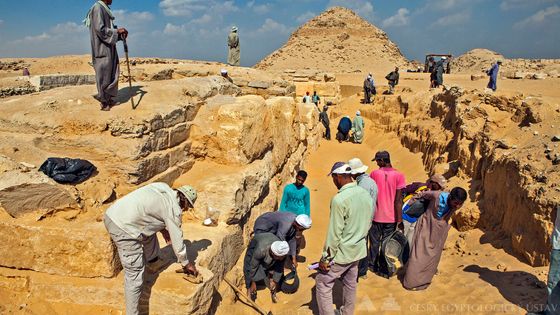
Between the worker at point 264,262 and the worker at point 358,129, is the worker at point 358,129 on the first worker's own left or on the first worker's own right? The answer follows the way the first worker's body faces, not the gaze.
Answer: on the first worker's own left

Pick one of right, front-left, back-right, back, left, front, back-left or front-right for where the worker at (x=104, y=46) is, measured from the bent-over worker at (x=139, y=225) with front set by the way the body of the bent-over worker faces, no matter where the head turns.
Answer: left

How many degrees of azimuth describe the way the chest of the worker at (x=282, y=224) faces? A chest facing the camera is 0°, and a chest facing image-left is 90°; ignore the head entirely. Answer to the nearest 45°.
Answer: approximately 270°

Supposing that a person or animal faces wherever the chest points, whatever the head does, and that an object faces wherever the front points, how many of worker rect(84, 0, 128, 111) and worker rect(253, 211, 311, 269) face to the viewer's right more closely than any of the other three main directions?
2

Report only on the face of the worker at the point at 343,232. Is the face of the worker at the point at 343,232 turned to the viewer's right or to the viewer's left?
to the viewer's left

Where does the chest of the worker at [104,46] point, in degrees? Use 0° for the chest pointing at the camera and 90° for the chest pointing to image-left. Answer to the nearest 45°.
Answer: approximately 270°

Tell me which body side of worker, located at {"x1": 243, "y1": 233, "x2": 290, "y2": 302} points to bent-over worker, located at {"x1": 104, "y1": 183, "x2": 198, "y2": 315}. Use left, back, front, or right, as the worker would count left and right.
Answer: right

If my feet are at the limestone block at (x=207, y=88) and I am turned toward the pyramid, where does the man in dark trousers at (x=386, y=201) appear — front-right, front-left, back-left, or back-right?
back-right

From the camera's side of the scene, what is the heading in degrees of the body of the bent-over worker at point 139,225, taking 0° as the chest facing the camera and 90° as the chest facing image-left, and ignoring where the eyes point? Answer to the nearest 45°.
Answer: approximately 270°
